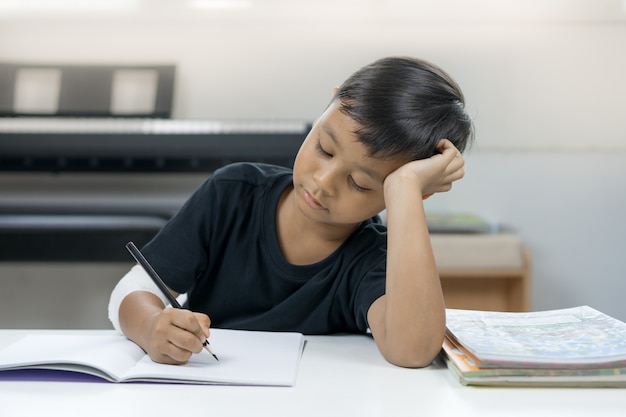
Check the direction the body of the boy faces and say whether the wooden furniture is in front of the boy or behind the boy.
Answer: behind

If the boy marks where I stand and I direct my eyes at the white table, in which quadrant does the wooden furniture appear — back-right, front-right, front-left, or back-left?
back-left

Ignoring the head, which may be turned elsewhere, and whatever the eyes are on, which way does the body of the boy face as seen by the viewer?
toward the camera

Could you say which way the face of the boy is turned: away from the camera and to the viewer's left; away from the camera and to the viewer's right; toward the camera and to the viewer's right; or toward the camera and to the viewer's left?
toward the camera and to the viewer's left
